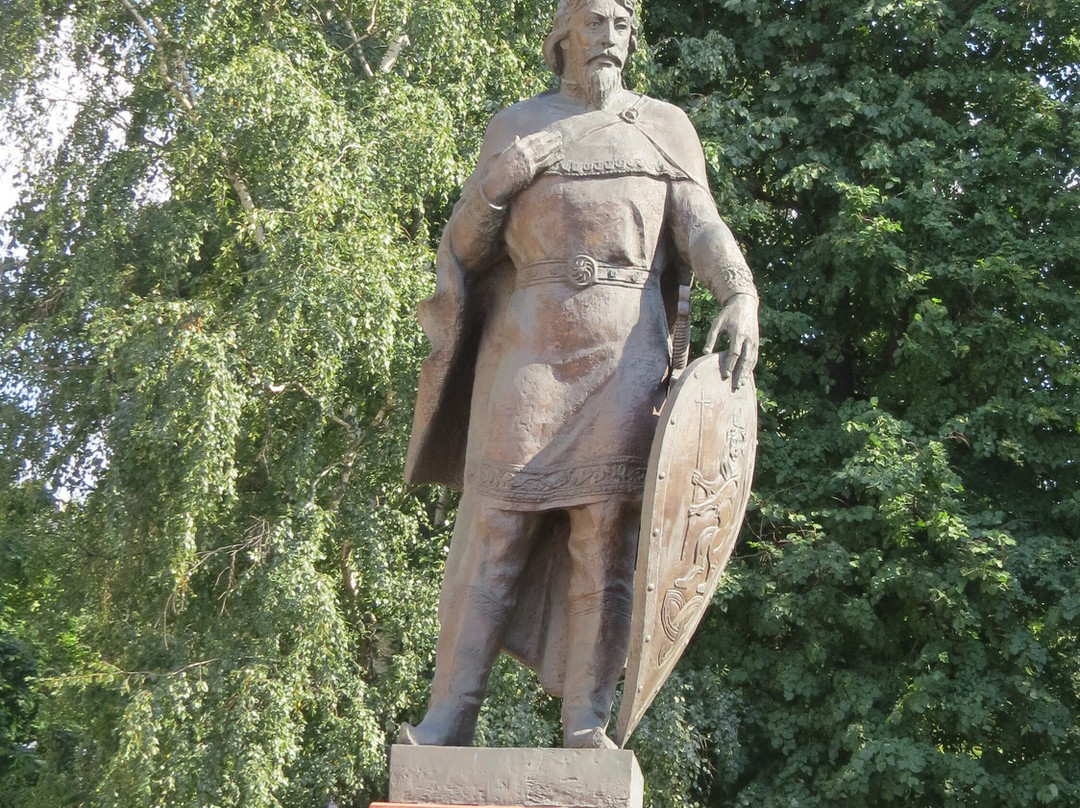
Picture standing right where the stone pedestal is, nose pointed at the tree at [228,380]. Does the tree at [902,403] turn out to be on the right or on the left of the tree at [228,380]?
right

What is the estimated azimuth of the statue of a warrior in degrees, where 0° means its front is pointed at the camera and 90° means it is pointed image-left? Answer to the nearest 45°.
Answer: approximately 0°

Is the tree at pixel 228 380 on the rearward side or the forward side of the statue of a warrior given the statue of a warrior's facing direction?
on the rearward side

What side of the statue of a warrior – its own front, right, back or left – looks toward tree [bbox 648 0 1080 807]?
back

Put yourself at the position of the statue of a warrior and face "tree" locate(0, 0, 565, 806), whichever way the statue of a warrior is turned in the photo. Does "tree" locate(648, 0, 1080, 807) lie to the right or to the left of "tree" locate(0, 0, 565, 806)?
right
